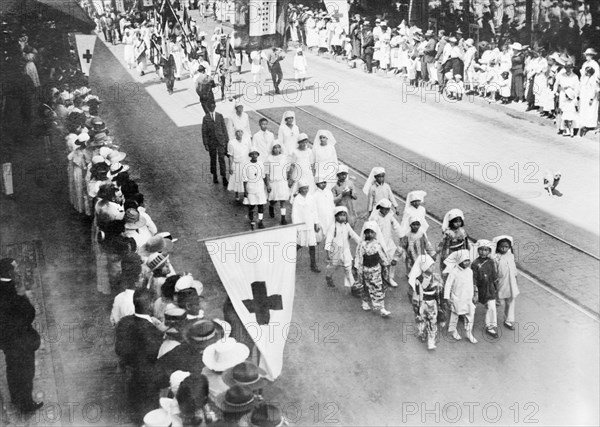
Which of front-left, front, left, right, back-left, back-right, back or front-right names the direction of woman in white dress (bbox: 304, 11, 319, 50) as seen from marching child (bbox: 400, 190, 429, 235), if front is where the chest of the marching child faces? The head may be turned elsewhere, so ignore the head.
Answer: back

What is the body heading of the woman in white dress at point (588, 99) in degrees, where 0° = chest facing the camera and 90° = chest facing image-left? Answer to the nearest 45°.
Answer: approximately 45°

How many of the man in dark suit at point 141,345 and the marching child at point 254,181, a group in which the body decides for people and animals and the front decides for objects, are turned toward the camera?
1

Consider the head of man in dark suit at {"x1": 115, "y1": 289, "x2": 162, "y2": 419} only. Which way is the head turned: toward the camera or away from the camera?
away from the camera

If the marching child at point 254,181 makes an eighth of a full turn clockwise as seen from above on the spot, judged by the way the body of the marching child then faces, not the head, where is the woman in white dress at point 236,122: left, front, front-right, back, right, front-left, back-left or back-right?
back-right

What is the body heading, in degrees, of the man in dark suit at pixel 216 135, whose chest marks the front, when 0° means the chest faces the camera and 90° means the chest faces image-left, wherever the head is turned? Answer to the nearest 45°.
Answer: approximately 0°

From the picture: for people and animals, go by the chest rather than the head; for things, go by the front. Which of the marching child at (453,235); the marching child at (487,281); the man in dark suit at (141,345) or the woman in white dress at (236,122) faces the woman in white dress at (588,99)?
the man in dark suit
